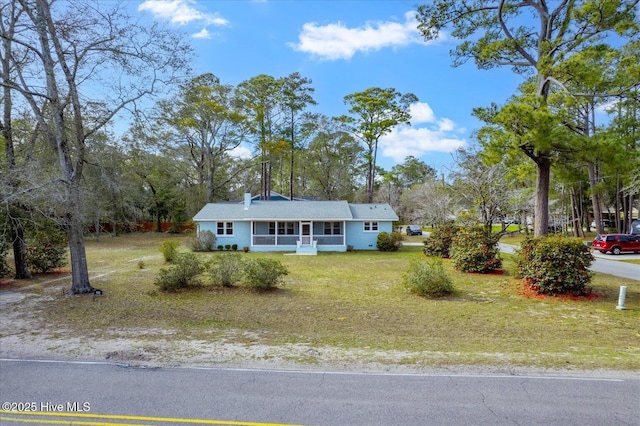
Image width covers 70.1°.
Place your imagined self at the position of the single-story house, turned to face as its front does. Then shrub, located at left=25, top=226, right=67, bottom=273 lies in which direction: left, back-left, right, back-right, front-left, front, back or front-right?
front-right

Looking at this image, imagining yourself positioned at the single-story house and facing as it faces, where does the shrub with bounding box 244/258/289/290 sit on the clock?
The shrub is roughly at 12 o'clock from the single-story house.

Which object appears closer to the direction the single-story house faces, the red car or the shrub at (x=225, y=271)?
the shrub

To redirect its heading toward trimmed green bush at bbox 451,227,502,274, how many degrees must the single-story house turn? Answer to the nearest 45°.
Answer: approximately 45° to its left

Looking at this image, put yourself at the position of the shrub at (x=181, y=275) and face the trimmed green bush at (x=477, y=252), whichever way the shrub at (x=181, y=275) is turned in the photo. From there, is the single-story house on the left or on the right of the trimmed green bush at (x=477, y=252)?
left

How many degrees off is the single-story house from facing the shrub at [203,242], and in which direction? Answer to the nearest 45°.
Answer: approximately 90° to its right

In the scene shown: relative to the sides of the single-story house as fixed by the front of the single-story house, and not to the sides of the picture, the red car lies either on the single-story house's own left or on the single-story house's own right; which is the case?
on the single-story house's own left

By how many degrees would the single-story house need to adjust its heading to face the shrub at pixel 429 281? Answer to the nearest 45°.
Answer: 0° — it already faces it

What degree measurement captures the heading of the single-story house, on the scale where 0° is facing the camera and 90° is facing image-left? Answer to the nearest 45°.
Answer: approximately 0°
